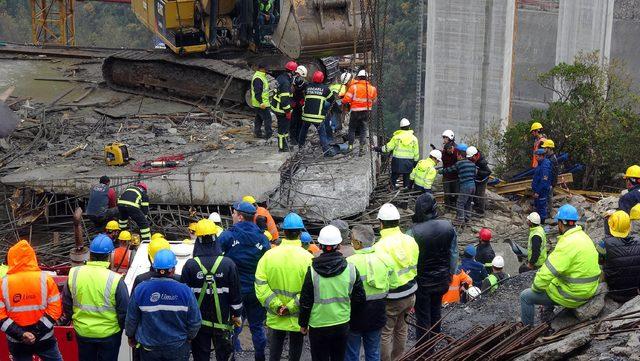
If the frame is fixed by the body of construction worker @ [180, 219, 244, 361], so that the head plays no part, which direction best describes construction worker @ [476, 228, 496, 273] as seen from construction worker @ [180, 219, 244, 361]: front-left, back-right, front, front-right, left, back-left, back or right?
front-right

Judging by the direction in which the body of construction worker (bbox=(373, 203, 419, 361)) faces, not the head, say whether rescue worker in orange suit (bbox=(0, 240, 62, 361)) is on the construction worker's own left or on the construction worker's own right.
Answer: on the construction worker's own left

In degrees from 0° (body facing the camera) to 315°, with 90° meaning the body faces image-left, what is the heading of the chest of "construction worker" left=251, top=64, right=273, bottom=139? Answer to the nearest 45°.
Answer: approximately 270°

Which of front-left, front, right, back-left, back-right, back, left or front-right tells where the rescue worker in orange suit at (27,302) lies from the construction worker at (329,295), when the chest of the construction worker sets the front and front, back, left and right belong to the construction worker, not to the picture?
left

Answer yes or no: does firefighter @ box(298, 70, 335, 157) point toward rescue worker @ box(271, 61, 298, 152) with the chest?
no

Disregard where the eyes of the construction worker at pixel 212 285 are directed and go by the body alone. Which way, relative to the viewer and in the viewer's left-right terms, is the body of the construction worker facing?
facing away from the viewer

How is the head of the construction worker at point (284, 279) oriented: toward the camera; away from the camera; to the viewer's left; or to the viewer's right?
away from the camera

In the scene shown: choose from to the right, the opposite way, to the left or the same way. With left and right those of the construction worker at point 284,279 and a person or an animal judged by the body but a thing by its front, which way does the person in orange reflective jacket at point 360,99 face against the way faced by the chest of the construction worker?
the same way

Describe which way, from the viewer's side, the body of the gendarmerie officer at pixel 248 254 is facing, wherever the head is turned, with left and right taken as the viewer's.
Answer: facing away from the viewer

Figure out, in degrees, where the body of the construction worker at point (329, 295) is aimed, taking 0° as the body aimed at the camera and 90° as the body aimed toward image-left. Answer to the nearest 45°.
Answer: approximately 180°
